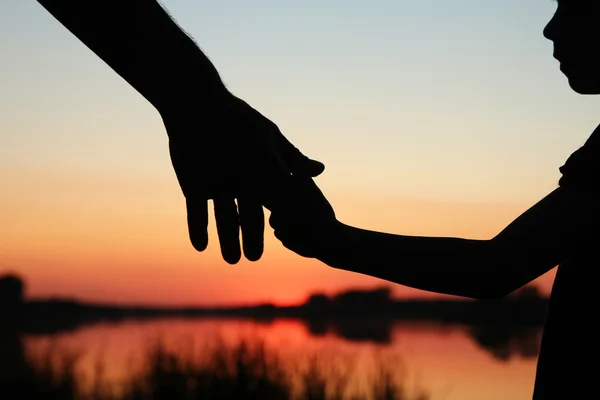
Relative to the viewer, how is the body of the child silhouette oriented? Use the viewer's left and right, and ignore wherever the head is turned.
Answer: facing to the left of the viewer
